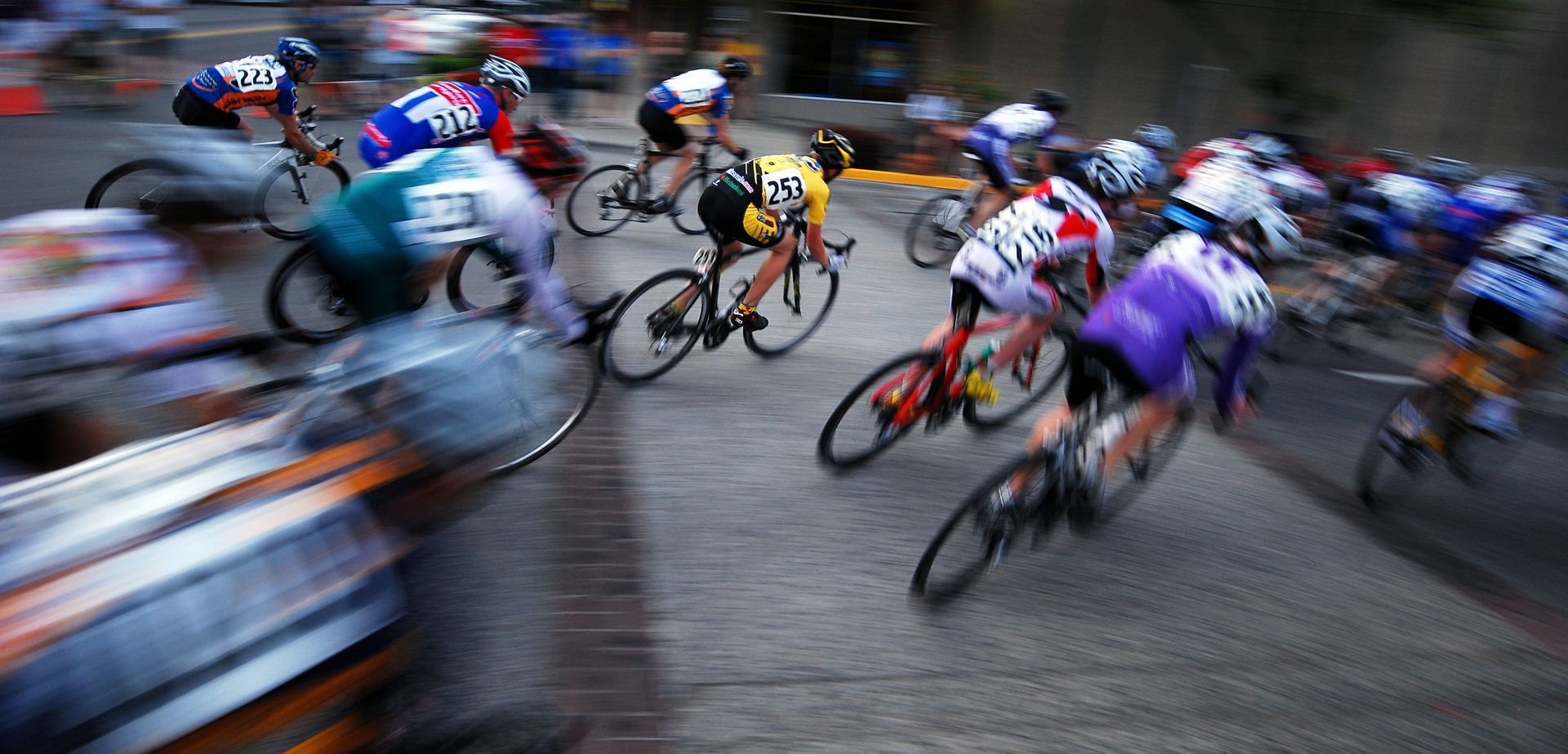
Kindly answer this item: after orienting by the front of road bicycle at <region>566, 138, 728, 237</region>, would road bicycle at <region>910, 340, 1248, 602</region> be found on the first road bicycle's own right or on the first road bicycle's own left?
on the first road bicycle's own right

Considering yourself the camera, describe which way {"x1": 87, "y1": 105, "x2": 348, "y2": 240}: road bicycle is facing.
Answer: facing to the right of the viewer

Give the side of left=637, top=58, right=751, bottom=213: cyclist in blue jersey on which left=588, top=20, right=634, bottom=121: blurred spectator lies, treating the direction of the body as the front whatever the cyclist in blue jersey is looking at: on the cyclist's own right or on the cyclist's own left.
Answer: on the cyclist's own left

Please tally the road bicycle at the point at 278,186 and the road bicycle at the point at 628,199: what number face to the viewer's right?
2

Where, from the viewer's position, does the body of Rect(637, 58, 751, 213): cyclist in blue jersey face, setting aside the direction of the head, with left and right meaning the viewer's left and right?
facing to the right of the viewer

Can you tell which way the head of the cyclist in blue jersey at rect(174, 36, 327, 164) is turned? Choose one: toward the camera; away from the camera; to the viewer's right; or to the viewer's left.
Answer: to the viewer's right

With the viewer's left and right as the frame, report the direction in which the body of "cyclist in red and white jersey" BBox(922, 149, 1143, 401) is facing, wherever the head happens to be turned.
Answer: facing away from the viewer and to the right of the viewer

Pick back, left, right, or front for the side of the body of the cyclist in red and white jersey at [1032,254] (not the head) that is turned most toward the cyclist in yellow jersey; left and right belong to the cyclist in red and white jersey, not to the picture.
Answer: left

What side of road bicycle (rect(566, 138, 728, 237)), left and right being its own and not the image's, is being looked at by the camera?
right

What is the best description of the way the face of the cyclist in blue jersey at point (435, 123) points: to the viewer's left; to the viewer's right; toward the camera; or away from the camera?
to the viewer's right

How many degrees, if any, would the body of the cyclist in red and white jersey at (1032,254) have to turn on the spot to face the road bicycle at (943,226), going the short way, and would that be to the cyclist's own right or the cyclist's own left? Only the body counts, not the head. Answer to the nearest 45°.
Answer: approximately 45° to the cyclist's own left

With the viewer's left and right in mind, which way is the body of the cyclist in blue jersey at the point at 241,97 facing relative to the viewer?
facing to the right of the viewer
